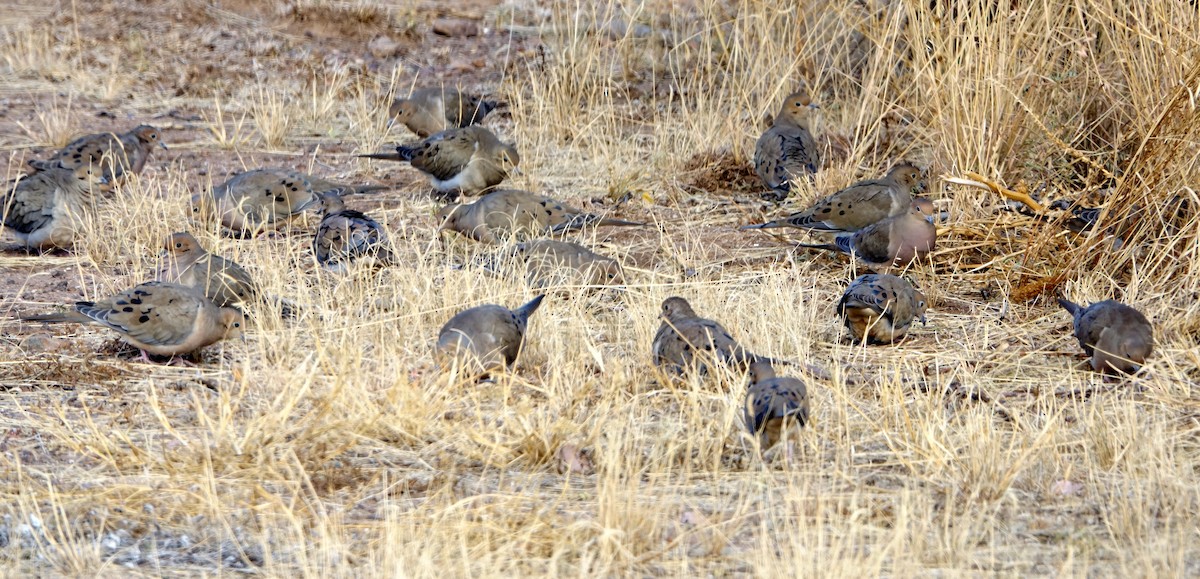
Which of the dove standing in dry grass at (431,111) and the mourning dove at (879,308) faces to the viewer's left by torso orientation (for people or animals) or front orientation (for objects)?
the dove standing in dry grass

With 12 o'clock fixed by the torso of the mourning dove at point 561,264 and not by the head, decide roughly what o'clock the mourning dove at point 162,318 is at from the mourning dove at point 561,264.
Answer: the mourning dove at point 162,318 is roughly at 5 o'clock from the mourning dove at point 561,264.

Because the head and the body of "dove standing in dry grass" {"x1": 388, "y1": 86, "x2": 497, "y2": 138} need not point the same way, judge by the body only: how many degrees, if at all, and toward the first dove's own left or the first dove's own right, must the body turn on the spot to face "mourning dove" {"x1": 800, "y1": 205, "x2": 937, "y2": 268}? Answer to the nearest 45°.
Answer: approximately 135° to the first dove's own left

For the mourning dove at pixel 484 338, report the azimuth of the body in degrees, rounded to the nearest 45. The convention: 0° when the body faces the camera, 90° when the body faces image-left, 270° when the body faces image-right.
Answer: approximately 45°

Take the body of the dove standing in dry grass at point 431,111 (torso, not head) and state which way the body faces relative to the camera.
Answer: to the viewer's left

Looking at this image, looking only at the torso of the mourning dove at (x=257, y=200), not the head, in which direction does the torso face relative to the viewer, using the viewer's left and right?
facing to the left of the viewer

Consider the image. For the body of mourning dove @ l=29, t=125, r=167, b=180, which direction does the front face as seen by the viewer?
to the viewer's right

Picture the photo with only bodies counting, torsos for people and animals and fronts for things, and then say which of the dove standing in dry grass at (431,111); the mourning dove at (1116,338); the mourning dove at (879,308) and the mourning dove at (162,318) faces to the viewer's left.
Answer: the dove standing in dry grass

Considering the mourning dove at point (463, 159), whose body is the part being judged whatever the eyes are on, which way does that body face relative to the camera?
to the viewer's right

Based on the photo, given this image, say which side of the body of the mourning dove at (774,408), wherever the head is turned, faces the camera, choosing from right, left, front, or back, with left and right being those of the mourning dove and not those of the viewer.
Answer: back

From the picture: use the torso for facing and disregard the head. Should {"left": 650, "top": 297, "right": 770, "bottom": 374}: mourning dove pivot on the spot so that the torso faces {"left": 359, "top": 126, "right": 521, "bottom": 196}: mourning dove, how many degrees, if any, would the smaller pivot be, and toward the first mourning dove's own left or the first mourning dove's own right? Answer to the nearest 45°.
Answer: approximately 45° to the first mourning dove's own right
